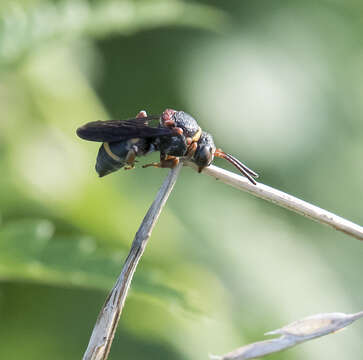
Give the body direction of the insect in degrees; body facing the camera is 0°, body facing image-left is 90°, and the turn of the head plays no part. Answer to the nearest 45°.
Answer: approximately 270°
